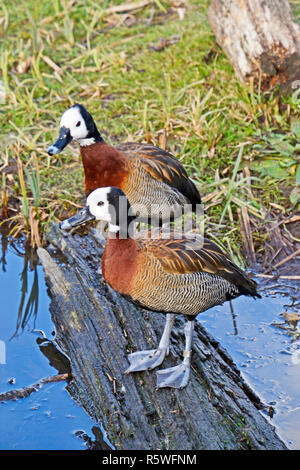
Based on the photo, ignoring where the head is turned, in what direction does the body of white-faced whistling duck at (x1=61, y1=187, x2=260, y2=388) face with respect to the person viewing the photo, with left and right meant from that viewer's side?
facing to the left of the viewer

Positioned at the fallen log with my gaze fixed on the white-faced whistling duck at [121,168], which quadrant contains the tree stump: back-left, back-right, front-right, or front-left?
front-right

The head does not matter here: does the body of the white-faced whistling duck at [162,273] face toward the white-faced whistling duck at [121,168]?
no

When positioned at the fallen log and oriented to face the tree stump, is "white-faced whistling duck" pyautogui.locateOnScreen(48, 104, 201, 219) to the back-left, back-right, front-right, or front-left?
front-left

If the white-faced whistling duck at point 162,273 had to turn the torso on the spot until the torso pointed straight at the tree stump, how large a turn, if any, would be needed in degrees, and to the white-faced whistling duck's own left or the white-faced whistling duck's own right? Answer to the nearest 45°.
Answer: approximately 135° to the white-faced whistling duck's own right
